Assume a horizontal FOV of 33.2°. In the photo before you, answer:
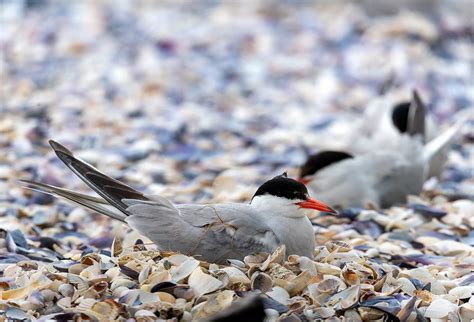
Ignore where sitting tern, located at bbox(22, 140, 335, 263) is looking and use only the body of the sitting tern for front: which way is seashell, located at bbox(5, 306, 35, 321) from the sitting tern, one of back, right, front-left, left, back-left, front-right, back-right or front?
back-right

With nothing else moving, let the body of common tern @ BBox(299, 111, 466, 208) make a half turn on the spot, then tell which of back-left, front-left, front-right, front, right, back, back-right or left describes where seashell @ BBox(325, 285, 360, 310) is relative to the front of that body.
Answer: right

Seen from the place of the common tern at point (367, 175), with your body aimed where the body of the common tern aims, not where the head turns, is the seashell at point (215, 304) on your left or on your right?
on your left

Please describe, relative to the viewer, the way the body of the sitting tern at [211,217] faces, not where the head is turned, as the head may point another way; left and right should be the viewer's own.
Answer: facing to the right of the viewer

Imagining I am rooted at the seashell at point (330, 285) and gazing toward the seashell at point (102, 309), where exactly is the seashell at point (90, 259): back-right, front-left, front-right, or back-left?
front-right

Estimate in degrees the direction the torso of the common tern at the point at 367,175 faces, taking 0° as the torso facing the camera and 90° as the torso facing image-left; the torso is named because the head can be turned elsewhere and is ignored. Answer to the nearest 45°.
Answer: approximately 90°

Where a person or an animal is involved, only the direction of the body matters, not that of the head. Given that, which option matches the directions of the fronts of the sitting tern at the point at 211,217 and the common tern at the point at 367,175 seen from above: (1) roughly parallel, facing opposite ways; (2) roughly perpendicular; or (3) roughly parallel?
roughly parallel, facing opposite ways

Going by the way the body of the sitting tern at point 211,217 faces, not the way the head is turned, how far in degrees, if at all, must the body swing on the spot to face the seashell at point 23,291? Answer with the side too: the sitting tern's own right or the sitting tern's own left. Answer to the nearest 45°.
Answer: approximately 135° to the sitting tern's own right

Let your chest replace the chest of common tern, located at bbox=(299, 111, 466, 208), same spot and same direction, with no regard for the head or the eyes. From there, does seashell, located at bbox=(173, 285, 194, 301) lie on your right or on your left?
on your left

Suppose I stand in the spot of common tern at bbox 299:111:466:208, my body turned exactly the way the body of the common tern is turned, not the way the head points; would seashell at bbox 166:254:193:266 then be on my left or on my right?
on my left

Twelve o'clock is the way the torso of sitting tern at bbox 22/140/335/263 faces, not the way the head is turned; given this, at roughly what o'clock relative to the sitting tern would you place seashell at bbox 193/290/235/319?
The seashell is roughly at 3 o'clock from the sitting tern.

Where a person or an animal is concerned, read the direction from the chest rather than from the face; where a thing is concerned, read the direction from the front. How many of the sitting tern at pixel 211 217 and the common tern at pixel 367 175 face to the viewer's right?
1

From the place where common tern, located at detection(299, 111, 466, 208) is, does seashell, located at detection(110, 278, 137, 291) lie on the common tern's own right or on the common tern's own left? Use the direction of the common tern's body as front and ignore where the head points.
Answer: on the common tern's own left

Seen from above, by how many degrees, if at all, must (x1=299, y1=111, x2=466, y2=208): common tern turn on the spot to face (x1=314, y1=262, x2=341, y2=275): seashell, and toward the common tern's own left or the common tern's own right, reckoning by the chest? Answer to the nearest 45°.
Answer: approximately 90° to the common tern's own left

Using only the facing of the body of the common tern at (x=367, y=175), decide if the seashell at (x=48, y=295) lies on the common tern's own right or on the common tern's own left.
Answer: on the common tern's own left
